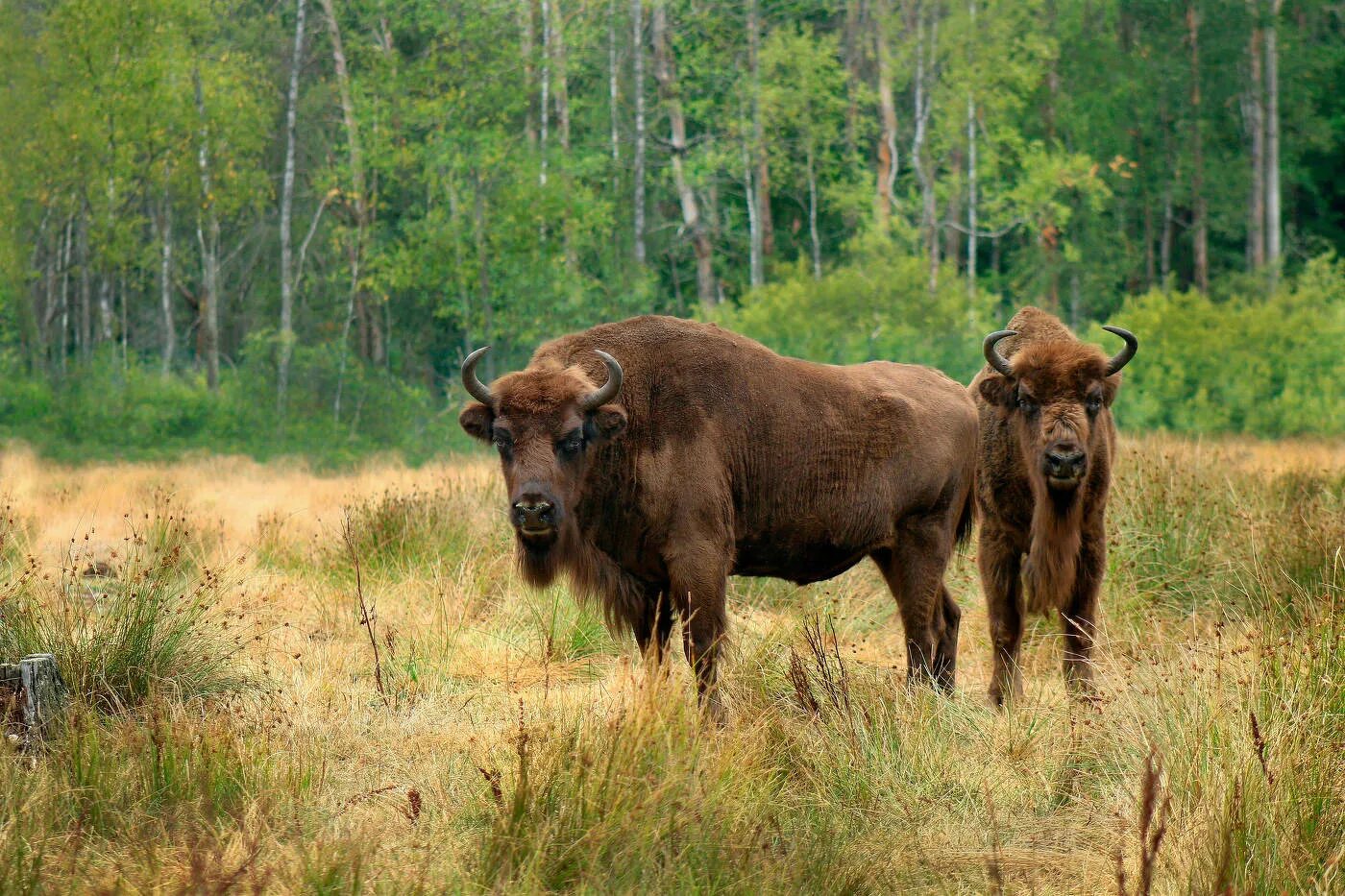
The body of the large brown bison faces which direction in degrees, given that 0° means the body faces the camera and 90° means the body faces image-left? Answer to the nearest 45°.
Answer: approximately 45°

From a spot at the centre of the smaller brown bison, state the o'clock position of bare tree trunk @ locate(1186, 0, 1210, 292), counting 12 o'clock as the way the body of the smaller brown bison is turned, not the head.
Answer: The bare tree trunk is roughly at 6 o'clock from the smaller brown bison.

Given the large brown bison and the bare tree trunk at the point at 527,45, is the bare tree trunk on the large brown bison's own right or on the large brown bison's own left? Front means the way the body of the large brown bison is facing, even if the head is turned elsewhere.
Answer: on the large brown bison's own right

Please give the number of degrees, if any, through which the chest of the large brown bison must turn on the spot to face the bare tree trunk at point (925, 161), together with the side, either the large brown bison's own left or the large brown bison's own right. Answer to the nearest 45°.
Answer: approximately 135° to the large brown bison's own right

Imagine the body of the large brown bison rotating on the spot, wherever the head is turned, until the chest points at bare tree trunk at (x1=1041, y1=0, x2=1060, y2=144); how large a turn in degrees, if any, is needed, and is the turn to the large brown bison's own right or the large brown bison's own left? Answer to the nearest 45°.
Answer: approximately 135° to the large brown bison's own right

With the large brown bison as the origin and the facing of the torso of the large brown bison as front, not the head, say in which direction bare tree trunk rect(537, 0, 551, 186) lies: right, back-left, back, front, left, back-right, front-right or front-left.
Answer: back-right

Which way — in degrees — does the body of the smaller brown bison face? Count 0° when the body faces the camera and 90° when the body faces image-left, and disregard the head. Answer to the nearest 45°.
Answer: approximately 0°

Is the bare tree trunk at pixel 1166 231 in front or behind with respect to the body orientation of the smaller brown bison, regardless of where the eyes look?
behind

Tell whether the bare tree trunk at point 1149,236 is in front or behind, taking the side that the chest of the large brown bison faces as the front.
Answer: behind

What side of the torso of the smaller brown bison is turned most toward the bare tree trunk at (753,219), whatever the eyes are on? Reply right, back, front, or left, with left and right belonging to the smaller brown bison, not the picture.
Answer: back

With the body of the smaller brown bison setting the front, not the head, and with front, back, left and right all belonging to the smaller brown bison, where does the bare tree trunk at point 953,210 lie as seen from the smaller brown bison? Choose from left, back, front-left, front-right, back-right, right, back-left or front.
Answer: back

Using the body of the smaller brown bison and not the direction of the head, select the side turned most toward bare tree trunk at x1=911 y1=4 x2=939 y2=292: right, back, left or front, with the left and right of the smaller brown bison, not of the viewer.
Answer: back
